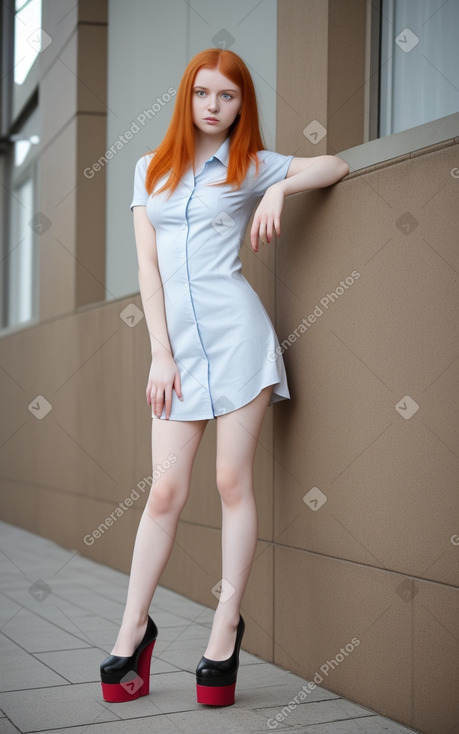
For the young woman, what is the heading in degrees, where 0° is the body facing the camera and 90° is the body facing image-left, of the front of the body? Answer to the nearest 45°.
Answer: approximately 45°

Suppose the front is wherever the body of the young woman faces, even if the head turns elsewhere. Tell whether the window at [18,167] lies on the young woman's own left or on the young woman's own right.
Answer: on the young woman's own right
